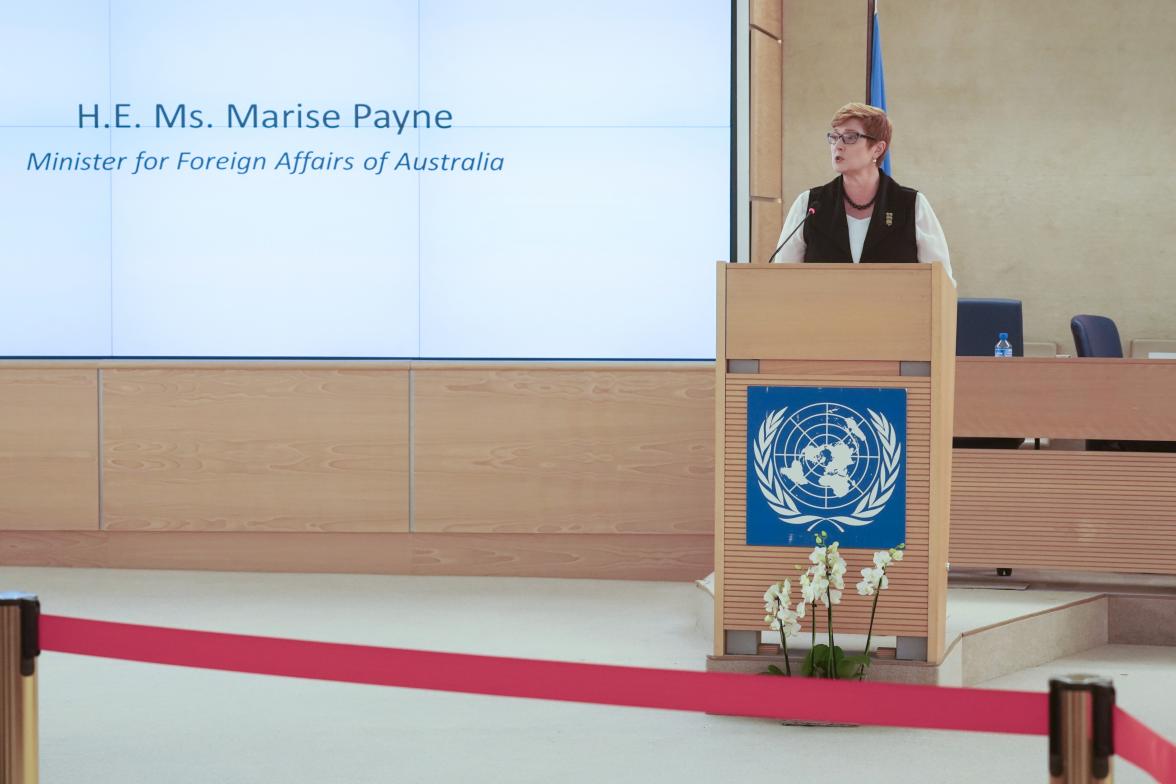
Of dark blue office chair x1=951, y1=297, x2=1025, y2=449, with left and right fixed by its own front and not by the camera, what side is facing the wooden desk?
front

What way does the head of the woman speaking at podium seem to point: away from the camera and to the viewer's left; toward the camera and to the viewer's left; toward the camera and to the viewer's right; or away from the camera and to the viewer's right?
toward the camera and to the viewer's left

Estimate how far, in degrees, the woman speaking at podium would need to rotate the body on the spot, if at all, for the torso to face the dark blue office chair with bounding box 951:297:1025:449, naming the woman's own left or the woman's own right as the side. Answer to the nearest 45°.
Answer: approximately 180°

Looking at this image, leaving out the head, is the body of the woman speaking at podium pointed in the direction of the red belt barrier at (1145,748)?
yes

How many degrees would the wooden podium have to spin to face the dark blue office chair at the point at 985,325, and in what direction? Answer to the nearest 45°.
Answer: approximately 180°
